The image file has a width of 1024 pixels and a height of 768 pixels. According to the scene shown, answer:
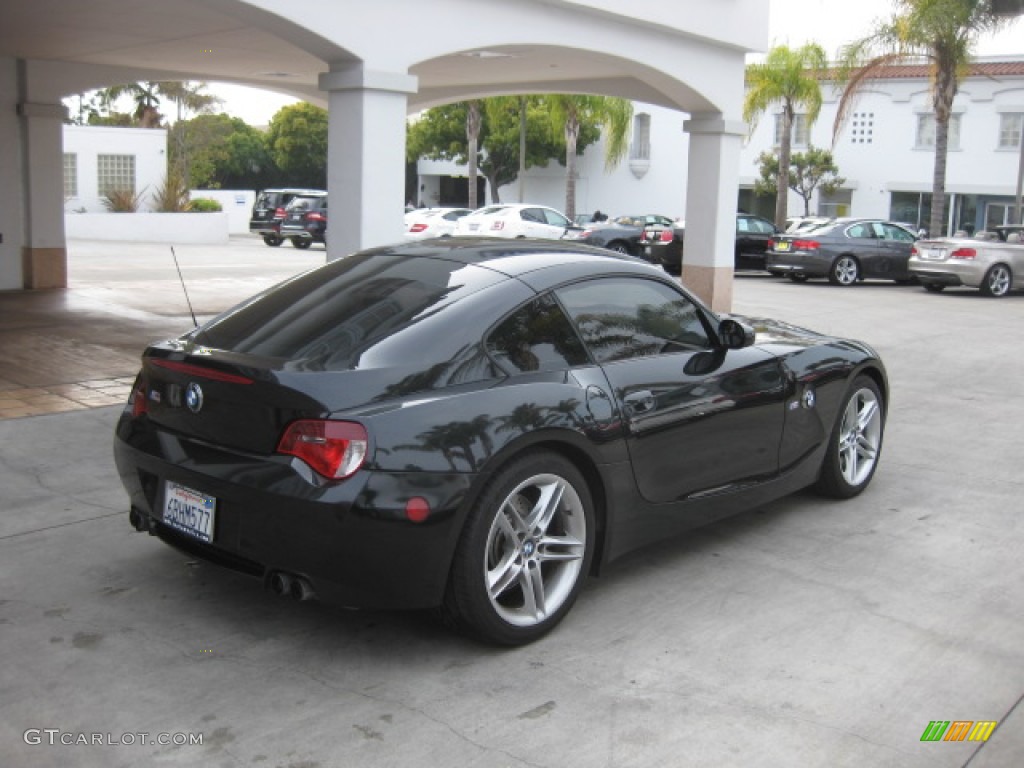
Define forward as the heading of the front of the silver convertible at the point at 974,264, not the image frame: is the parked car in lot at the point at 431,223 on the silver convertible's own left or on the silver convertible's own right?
on the silver convertible's own left

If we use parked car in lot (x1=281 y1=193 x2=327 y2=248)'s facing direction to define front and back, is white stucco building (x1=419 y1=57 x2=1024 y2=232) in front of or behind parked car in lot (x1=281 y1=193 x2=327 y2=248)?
in front

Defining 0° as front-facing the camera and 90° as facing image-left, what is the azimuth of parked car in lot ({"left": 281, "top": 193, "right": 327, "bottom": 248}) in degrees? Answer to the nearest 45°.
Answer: approximately 225°

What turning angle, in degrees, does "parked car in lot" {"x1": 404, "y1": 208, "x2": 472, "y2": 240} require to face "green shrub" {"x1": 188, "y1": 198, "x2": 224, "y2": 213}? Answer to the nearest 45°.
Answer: approximately 90° to its left

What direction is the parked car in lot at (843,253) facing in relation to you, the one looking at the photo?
facing away from the viewer and to the right of the viewer

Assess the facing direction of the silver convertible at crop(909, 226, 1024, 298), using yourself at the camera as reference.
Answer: facing away from the viewer and to the right of the viewer

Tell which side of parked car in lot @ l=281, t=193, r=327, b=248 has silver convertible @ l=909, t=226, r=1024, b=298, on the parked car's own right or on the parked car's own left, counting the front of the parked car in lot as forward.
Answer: on the parked car's own right

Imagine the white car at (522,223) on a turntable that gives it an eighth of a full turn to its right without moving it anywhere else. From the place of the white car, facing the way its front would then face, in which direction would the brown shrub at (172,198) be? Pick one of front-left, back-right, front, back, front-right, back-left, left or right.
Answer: back-left

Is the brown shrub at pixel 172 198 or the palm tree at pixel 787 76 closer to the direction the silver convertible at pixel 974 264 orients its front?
the palm tree

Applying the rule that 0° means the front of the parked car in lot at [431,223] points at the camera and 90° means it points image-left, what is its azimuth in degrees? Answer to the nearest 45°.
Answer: approximately 225°

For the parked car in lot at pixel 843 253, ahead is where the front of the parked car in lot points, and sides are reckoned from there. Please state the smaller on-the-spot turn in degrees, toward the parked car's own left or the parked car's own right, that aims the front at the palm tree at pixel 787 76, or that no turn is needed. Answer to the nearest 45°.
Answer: approximately 45° to the parked car's own left

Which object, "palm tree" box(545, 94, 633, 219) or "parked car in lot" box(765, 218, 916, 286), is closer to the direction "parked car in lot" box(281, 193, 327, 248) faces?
the palm tree
